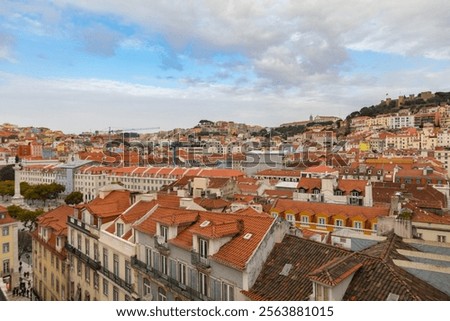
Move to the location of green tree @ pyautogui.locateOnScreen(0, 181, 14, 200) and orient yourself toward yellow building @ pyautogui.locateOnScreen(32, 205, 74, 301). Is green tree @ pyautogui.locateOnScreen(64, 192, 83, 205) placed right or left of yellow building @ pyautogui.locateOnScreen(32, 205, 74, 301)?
left

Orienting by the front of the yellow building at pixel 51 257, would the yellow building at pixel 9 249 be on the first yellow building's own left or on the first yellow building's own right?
on the first yellow building's own right

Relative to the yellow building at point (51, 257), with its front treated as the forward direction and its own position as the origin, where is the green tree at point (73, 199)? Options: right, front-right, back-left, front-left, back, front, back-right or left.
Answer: back-right

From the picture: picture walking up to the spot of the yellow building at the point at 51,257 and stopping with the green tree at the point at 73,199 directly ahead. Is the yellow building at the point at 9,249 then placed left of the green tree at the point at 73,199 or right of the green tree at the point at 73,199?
left

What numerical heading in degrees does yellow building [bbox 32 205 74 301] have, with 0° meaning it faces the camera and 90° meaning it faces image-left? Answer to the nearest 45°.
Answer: approximately 45°

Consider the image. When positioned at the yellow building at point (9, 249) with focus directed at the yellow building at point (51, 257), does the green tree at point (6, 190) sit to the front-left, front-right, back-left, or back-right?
back-left

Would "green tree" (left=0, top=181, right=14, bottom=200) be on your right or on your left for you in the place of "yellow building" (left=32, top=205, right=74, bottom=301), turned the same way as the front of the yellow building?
on your right
